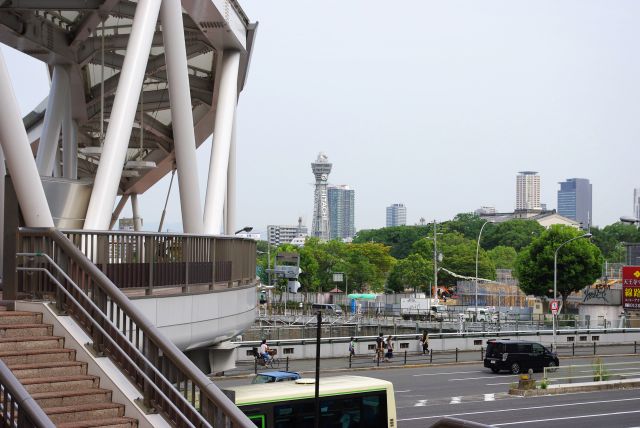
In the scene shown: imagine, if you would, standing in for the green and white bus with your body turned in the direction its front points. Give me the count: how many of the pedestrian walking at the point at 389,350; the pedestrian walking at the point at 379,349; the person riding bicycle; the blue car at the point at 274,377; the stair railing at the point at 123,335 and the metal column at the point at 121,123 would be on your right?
4

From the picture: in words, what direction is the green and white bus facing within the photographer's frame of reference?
facing to the left of the viewer

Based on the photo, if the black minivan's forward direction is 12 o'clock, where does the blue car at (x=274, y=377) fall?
The blue car is roughly at 5 o'clock from the black minivan.

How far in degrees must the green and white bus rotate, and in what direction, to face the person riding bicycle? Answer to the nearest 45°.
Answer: approximately 90° to its right

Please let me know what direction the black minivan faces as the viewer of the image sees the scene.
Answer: facing away from the viewer and to the right of the viewer

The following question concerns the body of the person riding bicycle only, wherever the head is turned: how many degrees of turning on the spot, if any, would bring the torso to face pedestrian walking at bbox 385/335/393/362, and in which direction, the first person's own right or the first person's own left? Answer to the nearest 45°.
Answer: approximately 45° to the first person's own left

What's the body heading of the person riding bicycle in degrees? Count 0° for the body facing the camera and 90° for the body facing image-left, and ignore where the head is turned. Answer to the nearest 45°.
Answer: approximately 270°

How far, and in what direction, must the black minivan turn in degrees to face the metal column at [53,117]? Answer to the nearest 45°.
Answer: approximately 180°

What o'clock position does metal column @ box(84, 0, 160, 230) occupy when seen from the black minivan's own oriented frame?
The metal column is roughly at 5 o'clock from the black minivan.
